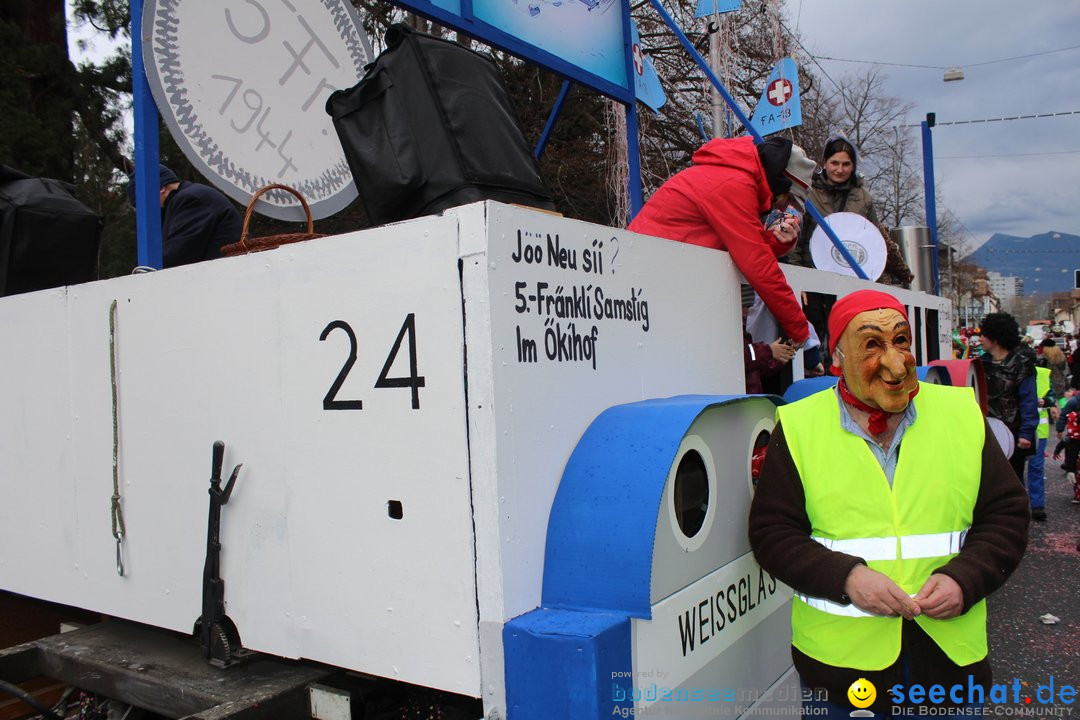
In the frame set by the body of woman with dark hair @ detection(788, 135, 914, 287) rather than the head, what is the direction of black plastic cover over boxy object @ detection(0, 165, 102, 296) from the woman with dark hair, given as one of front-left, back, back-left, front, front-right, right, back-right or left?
front-right

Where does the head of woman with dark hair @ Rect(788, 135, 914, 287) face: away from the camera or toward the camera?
toward the camera

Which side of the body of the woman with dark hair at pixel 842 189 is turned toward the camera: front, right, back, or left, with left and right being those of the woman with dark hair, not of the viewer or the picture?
front

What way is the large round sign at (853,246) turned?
toward the camera

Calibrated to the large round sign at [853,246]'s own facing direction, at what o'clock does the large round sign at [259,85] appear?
the large round sign at [259,85] is roughly at 1 o'clock from the large round sign at [853,246].

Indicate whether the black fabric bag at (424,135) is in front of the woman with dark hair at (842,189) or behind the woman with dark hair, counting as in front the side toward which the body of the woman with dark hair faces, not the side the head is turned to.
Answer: in front
